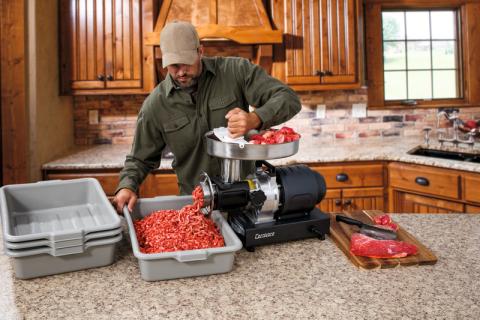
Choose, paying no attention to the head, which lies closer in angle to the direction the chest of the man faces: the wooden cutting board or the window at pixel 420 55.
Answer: the wooden cutting board

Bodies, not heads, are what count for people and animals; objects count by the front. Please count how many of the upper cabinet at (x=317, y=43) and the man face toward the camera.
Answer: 2

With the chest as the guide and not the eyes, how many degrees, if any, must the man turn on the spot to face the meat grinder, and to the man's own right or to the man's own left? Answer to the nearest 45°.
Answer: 0° — they already face it

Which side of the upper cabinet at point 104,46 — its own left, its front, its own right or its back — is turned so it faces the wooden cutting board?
front

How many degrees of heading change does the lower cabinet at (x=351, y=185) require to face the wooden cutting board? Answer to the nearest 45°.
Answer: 0° — it already faces it

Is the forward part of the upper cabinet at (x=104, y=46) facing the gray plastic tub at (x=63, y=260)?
yes

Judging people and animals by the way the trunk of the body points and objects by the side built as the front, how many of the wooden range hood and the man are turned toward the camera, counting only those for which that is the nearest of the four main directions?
2
